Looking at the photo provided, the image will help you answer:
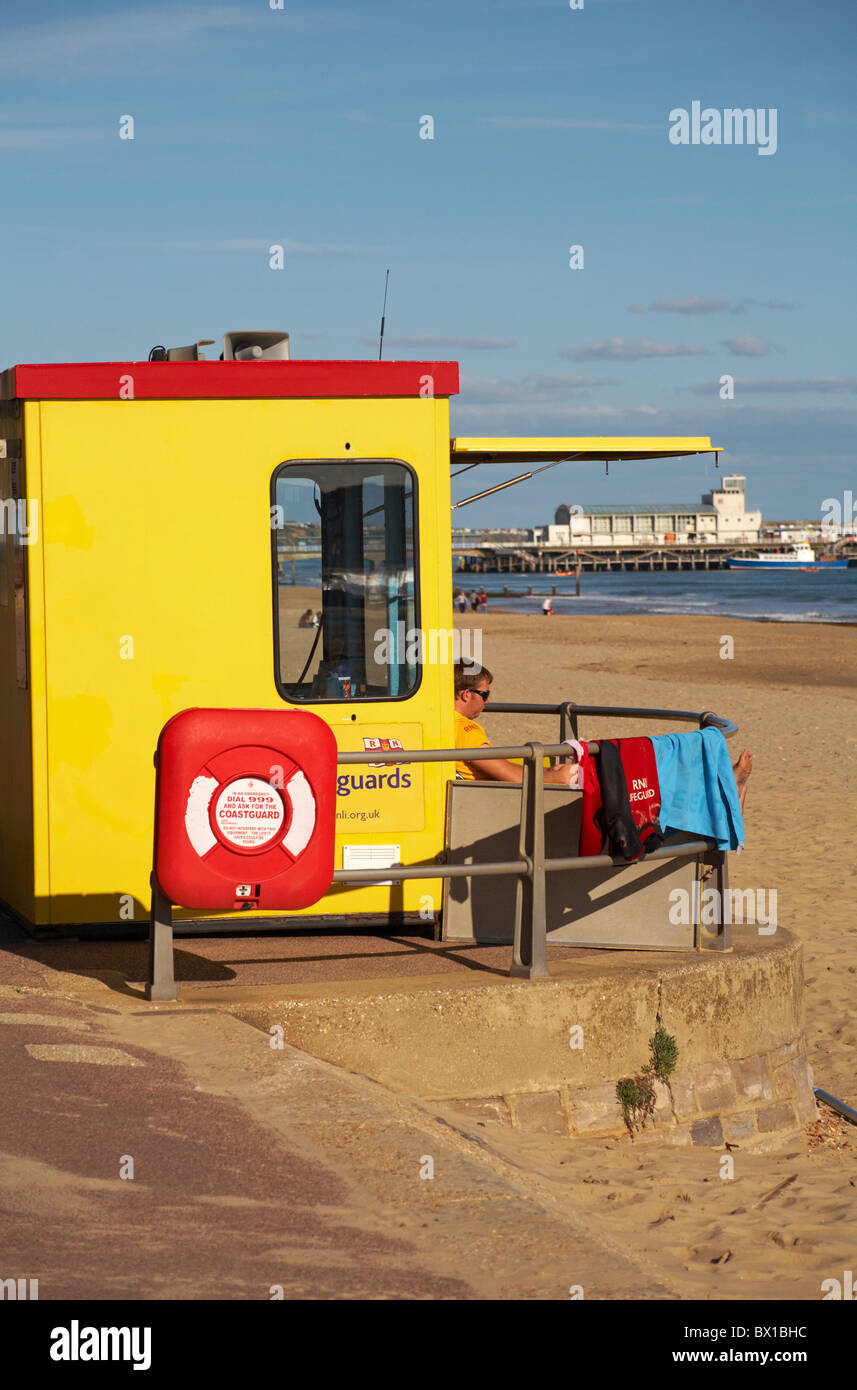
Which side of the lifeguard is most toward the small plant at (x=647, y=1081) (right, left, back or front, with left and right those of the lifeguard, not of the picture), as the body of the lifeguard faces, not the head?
right

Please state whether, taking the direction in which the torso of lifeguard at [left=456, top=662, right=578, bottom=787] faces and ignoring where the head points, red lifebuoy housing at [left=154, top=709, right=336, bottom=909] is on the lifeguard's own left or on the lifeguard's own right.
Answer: on the lifeguard's own right

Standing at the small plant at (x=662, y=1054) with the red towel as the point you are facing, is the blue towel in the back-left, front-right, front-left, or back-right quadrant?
front-right

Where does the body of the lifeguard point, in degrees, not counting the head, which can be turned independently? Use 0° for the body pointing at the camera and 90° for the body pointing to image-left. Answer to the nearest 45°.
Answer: approximately 270°

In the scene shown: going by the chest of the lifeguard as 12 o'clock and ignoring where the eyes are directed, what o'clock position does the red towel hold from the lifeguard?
The red towel is roughly at 2 o'clock from the lifeguard.

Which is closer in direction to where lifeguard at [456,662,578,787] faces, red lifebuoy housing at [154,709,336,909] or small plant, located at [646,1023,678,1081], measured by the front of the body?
the small plant

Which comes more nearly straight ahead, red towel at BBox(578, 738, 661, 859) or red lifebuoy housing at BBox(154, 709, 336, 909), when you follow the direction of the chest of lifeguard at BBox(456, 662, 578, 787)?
the red towel

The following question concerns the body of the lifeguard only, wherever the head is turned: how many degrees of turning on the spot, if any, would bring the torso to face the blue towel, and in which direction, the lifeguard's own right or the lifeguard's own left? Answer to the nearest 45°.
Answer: approximately 45° to the lifeguard's own right
